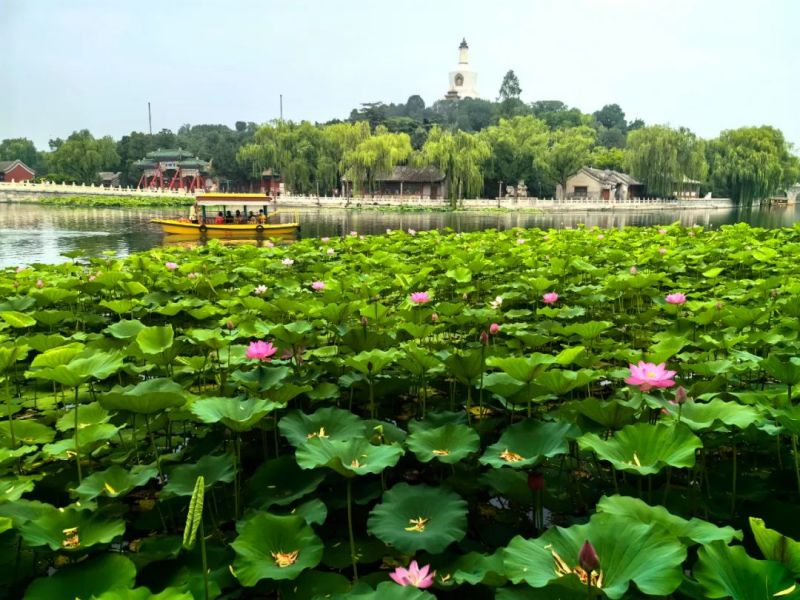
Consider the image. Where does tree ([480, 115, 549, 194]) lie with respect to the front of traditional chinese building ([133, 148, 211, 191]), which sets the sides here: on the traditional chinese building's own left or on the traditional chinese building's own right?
on the traditional chinese building's own left

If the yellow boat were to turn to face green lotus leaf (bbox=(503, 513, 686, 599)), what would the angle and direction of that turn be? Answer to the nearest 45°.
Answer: approximately 90° to its left

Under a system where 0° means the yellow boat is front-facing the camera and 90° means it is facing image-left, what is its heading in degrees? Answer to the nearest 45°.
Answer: approximately 90°

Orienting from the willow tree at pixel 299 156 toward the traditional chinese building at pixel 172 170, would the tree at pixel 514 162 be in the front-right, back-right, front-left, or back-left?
back-right

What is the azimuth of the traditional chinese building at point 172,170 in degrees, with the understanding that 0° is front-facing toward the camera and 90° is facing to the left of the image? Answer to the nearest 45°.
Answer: approximately 0°

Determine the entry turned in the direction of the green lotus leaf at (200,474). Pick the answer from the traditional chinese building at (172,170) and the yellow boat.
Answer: the traditional chinese building

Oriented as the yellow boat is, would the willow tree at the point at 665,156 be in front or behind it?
behind

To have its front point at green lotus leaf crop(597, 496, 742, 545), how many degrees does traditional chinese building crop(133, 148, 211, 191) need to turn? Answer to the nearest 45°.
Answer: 0° — it already faces it

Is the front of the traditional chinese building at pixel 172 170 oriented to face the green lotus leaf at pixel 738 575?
yes

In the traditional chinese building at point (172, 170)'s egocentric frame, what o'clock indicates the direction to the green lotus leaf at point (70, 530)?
The green lotus leaf is roughly at 12 o'clock from the traditional chinese building.

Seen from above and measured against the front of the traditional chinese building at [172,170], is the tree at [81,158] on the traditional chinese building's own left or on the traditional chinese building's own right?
on the traditional chinese building's own right
